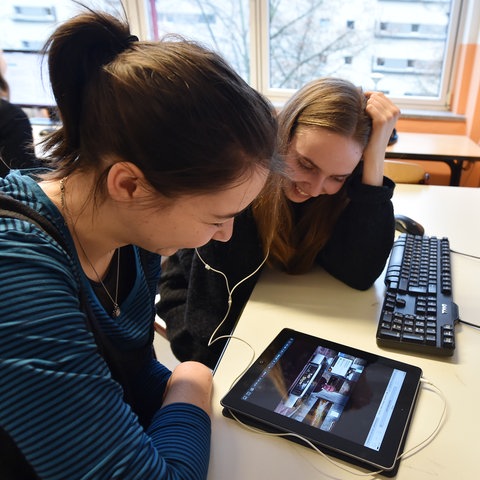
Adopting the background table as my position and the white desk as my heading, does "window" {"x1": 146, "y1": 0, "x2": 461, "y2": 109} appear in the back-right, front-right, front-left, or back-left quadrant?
back-right

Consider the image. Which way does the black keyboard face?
to the viewer's left

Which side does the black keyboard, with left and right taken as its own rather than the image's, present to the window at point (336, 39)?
right

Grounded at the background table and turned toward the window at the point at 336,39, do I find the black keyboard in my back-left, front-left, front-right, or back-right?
back-left

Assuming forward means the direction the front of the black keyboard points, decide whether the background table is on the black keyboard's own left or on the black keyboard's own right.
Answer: on the black keyboard's own right
